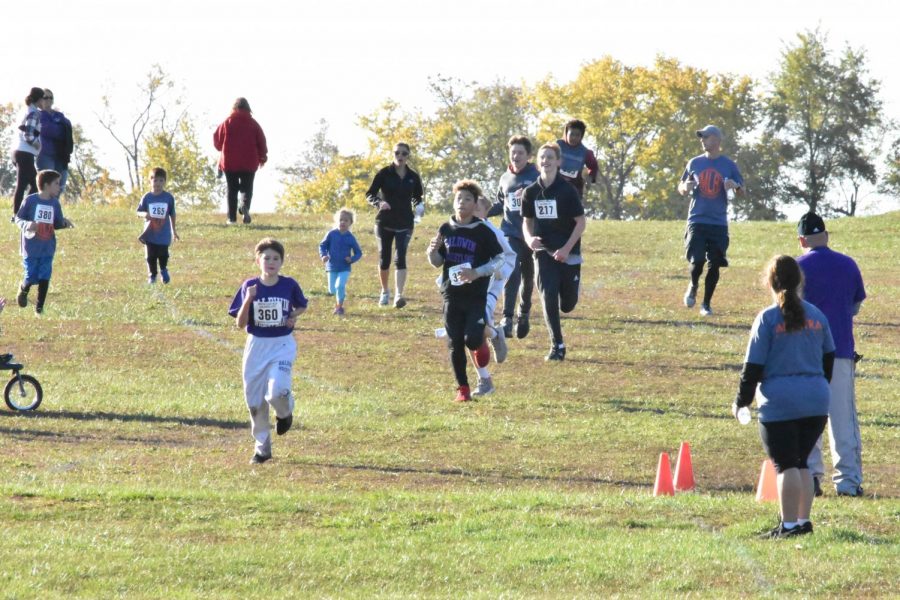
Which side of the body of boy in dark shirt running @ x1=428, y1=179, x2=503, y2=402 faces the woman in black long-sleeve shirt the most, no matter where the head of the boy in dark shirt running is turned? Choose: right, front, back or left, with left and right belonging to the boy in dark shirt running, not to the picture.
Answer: back

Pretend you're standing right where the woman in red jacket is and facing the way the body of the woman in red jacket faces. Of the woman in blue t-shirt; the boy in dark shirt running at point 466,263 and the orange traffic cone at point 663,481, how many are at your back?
3

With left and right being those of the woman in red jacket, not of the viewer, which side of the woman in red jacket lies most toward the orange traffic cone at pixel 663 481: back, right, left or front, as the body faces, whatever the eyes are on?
back

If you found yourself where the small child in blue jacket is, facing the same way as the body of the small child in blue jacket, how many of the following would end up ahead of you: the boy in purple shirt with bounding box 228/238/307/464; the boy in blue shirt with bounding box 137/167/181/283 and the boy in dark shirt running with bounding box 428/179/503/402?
2

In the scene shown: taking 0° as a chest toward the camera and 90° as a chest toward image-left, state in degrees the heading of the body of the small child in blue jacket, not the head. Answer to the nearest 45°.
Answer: approximately 0°

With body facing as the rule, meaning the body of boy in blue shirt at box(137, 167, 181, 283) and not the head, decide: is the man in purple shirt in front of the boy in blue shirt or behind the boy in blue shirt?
in front

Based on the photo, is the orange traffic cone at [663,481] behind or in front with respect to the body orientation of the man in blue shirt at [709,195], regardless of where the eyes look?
in front

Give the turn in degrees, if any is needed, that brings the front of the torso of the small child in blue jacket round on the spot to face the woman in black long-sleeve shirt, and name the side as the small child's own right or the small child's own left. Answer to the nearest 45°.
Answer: approximately 90° to the small child's own left

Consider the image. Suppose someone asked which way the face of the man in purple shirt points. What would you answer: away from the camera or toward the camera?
away from the camera

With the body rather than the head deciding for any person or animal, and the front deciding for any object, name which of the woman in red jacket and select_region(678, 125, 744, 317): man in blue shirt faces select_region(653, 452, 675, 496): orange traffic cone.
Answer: the man in blue shirt

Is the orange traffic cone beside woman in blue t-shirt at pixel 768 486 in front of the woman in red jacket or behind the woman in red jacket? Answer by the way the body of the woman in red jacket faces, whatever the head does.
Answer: behind
